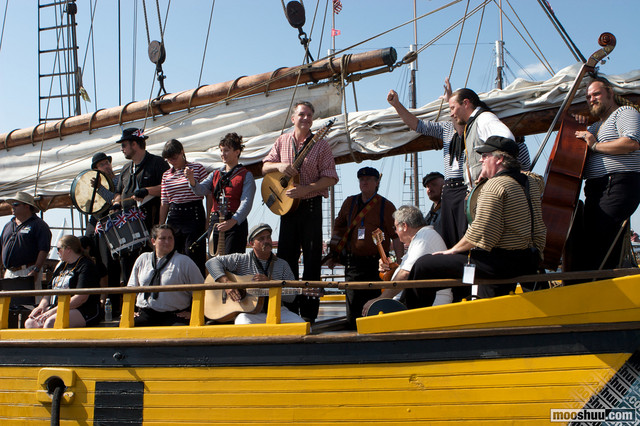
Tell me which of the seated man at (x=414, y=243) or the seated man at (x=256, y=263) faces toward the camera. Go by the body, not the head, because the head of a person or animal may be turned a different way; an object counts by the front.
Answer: the seated man at (x=256, y=263)

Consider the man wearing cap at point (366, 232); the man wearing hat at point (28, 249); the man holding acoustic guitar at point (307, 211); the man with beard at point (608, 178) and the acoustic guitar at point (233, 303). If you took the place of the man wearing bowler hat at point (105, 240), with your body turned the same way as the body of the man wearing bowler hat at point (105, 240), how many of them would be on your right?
1

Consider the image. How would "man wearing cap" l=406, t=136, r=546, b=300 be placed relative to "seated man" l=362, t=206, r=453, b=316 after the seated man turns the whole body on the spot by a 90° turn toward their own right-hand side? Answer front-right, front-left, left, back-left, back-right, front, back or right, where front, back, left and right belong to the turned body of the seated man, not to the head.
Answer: back-right

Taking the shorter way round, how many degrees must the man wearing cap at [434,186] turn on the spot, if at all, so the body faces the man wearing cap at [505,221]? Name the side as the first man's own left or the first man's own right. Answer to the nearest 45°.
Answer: approximately 45° to the first man's own left

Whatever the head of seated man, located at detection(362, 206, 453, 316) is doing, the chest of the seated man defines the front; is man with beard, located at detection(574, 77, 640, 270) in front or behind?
behind

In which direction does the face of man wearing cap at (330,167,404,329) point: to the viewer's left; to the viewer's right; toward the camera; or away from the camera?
toward the camera

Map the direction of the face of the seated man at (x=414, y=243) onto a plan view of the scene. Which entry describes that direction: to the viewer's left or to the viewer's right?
to the viewer's left

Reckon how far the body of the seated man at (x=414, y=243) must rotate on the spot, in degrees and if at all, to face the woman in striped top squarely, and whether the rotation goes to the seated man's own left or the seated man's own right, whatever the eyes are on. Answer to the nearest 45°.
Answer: approximately 45° to the seated man's own right

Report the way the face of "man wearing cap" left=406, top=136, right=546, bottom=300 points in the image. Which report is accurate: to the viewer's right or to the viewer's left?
to the viewer's left

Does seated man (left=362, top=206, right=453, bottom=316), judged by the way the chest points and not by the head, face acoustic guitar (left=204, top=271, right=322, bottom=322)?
yes

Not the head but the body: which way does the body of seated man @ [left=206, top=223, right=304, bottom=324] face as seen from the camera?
toward the camera

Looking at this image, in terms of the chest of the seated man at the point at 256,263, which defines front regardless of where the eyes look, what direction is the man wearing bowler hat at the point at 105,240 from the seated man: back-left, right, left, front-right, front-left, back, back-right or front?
back-right

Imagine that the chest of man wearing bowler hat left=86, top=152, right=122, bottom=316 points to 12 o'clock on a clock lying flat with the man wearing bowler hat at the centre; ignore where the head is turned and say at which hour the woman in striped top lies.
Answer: The woman in striped top is roughly at 9 o'clock from the man wearing bowler hat.

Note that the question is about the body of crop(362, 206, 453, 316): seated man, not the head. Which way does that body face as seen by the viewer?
to the viewer's left

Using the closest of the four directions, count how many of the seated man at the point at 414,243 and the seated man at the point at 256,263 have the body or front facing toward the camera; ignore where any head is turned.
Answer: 1

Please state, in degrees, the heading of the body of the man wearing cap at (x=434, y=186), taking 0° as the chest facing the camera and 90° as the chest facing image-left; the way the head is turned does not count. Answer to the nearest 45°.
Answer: approximately 45°

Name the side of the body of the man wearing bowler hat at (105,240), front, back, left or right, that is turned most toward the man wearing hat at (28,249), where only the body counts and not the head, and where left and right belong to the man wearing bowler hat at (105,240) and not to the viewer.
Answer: right

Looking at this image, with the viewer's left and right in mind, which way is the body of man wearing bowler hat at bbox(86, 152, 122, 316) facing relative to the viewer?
facing the viewer and to the left of the viewer

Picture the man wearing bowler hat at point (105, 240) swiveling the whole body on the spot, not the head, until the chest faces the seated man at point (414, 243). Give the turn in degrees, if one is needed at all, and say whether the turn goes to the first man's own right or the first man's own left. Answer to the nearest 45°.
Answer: approximately 90° to the first man's own left
